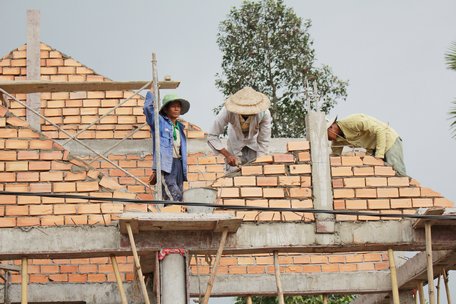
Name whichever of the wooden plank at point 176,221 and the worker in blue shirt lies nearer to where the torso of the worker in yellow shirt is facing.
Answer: the worker in blue shirt

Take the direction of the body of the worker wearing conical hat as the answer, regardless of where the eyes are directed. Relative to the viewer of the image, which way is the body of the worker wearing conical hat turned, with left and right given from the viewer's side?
facing the viewer

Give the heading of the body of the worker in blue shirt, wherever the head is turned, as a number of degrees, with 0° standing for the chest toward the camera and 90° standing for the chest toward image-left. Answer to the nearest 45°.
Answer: approximately 315°

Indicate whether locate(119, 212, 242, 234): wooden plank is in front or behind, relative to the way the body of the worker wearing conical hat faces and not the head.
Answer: in front

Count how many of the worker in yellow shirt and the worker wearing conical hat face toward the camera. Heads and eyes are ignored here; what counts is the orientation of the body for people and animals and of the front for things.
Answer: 1

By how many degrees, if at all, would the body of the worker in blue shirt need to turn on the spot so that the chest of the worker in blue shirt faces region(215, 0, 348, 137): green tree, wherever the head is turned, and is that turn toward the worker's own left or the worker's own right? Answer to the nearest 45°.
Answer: approximately 135° to the worker's own left

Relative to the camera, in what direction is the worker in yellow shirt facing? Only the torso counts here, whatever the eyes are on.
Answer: to the viewer's left

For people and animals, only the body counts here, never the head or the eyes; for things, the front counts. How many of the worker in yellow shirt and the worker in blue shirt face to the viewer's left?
1

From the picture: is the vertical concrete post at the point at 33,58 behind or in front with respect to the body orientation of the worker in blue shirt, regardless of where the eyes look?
behind

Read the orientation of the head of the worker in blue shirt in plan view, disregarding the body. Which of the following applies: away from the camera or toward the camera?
toward the camera

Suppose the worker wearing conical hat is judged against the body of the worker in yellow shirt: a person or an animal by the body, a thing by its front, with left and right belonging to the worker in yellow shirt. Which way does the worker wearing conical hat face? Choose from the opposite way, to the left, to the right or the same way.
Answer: to the left

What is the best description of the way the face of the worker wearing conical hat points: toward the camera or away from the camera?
toward the camera

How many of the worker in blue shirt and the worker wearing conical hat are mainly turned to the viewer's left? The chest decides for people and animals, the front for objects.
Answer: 0

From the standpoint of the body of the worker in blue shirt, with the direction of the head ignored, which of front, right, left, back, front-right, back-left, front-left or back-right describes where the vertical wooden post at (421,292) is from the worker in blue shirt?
front-left

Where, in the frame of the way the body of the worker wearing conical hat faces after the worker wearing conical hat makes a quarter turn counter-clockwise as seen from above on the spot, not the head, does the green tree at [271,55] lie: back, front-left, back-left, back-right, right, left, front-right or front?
left
